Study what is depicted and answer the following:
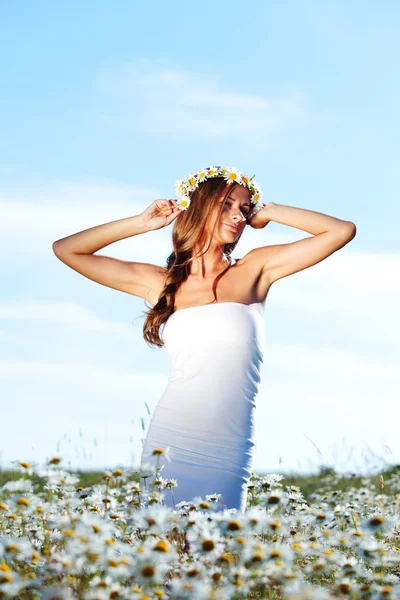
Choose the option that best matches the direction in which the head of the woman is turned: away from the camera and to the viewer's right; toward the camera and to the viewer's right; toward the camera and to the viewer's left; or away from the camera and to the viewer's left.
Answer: toward the camera and to the viewer's right

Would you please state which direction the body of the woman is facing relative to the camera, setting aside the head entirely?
toward the camera
